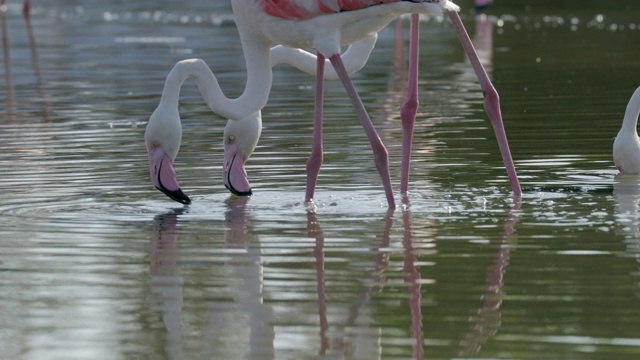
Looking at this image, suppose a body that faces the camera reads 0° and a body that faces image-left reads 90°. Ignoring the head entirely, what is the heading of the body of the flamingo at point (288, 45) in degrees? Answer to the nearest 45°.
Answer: approximately 90°
